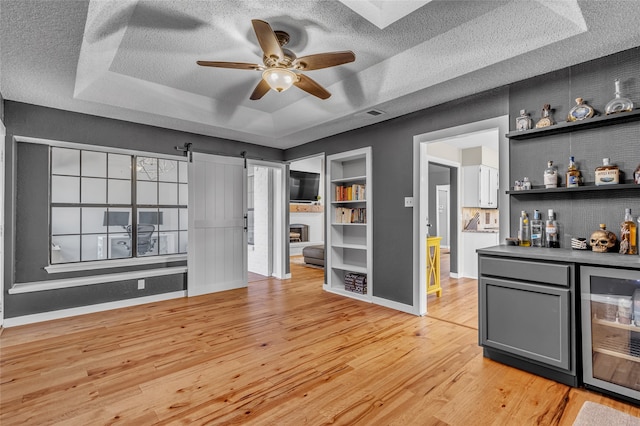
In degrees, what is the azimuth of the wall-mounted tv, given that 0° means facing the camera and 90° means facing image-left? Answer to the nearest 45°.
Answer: approximately 315°

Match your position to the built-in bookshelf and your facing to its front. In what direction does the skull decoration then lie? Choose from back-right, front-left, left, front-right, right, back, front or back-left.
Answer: left

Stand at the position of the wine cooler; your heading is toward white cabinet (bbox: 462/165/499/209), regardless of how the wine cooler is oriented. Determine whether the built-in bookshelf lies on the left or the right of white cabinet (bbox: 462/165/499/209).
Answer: left

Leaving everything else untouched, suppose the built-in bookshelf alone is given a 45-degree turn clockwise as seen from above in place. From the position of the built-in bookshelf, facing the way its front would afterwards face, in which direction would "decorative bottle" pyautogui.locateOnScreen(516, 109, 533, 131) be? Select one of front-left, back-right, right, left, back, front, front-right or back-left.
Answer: back-left

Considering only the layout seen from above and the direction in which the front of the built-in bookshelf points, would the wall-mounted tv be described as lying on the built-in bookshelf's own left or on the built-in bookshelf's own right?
on the built-in bookshelf's own right

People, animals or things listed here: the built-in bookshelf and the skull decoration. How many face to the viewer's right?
0

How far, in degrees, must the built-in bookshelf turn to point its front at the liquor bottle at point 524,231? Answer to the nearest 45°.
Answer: approximately 90° to its left

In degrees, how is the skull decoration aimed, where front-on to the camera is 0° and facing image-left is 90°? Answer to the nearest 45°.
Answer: approximately 45°

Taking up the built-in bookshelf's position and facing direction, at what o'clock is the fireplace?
The fireplace is roughly at 4 o'clock from the built-in bookshelf.

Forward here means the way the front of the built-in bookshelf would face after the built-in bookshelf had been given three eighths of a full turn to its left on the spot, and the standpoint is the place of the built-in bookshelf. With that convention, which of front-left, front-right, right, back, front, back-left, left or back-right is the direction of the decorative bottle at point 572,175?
front-right

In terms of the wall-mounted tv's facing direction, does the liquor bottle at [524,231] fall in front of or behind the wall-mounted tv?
in front

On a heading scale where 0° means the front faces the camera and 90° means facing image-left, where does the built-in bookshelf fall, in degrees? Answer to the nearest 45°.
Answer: approximately 45°

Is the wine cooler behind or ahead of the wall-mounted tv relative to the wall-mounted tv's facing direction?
ahead

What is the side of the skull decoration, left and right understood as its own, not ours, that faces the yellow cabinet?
right

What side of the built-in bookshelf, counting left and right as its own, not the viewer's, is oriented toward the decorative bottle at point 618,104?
left
